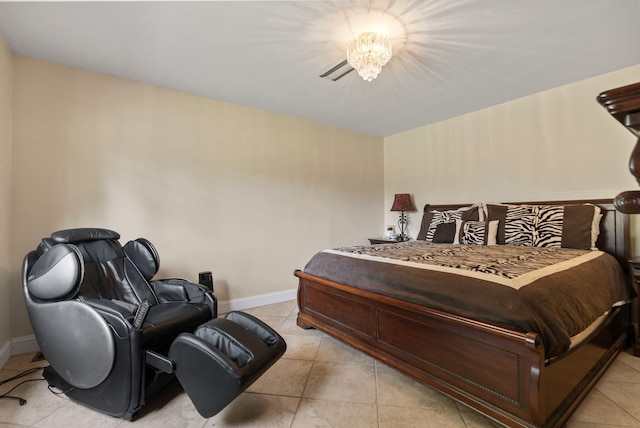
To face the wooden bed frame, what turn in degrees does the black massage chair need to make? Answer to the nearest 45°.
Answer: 0° — it already faces it

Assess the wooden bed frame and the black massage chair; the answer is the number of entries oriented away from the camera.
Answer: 0

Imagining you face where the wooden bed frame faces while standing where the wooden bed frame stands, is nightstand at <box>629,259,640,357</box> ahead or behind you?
behind

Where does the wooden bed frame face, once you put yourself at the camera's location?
facing the viewer and to the left of the viewer

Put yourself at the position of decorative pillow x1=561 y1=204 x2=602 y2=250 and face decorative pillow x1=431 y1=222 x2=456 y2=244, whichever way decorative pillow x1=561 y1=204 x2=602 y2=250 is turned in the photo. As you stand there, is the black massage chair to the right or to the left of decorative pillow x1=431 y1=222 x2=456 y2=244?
left

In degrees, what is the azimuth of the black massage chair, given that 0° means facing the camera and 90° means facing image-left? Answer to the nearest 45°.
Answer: approximately 315°

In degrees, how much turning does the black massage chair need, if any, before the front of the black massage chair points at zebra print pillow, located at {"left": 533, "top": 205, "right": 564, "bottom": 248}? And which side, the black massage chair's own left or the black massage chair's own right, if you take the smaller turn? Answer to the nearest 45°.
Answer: approximately 45° to the black massage chair's own left

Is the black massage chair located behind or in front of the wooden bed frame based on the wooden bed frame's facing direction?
in front
